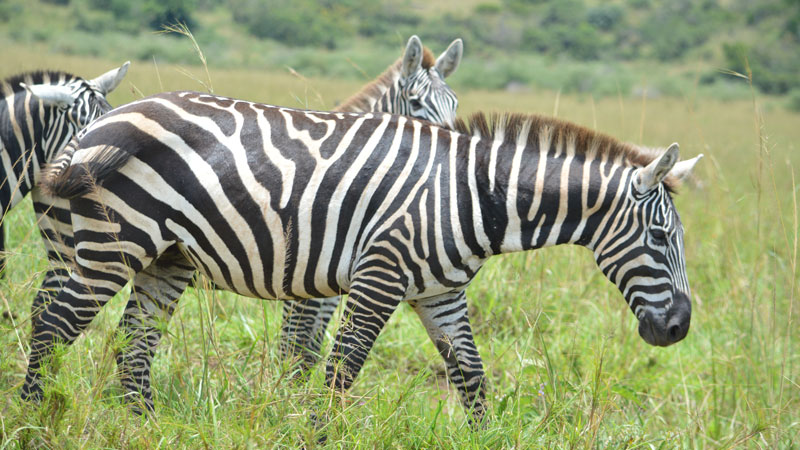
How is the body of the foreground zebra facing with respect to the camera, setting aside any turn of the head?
to the viewer's right

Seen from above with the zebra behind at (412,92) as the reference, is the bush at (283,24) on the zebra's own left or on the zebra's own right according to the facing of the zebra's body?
on the zebra's own left

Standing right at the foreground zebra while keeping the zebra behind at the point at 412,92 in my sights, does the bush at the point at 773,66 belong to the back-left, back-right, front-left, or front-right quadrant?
front-right

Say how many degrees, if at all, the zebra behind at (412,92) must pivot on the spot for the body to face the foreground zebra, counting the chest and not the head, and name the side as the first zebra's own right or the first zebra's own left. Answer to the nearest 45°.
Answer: approximately 90° to the first zebra's own right

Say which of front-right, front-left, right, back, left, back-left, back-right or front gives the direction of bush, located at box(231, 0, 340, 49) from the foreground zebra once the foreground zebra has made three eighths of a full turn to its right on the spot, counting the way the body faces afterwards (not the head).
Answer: back-right

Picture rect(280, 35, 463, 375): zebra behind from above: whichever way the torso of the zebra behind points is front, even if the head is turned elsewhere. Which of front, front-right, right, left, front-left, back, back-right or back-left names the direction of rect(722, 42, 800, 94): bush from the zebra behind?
front-left

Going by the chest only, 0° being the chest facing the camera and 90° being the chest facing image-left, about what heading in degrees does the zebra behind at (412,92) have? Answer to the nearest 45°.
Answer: approximately 270°
